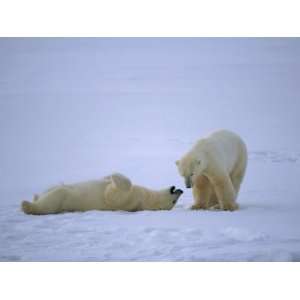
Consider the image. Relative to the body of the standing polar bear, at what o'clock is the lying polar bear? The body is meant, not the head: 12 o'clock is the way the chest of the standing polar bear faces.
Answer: The lying polar bear is roughly at 1 o'clock from the standing polar bear.

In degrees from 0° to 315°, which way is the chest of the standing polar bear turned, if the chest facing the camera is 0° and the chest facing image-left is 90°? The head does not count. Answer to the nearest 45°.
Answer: approximately 45°
